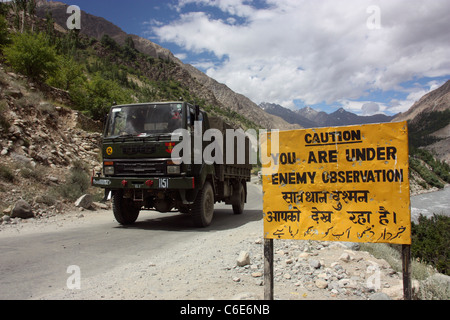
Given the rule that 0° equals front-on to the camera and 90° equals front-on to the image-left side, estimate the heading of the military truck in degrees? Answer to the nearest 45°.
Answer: approximately 45°

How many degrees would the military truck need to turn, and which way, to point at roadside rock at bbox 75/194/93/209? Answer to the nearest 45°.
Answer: approximately 90° to its right

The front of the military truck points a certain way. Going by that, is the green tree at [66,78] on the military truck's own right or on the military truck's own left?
on the military truck's own right

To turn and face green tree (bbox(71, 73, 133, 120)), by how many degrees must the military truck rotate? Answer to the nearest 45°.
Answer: approximately 135° to its right

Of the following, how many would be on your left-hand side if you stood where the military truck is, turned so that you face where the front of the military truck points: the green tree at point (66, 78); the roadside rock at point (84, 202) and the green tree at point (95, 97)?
0

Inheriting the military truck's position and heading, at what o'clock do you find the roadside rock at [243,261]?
The roadside rock is roughly at 10 o'clock from the military truck.

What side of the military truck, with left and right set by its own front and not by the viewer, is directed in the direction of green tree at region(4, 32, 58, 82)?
right

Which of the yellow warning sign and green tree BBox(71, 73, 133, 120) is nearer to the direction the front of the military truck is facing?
the yellow warning sign

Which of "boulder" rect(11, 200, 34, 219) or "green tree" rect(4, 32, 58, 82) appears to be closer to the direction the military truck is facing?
the boulder
